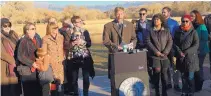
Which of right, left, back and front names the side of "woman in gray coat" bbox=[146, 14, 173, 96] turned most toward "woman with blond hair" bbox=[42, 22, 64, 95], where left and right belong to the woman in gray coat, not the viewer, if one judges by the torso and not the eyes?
right

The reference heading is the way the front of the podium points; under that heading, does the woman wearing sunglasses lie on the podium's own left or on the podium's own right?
on the podium's own right

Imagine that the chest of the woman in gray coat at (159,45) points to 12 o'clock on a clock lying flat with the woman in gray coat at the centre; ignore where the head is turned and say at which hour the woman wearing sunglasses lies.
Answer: The woman wearing sunglasses is roughly at 2 o'clock from the woman in gray coat.

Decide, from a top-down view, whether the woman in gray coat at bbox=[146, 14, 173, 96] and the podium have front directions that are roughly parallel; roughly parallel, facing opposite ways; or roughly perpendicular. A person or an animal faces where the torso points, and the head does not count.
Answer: roughly parallel

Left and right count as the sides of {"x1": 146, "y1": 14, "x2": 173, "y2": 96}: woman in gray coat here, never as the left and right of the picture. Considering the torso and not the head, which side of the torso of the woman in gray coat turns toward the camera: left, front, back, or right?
front

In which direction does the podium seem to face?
toward the camera

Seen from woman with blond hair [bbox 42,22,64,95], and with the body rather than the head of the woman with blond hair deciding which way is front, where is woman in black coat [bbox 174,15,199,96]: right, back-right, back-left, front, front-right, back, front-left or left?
front-left

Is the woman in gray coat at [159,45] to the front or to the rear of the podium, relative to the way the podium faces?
to the rear

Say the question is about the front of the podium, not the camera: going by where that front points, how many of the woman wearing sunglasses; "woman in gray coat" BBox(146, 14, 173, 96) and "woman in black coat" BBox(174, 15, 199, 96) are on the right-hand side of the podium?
1

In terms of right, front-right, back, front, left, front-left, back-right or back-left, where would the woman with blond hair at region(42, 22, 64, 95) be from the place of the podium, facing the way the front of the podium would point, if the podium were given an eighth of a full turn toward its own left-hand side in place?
back-right

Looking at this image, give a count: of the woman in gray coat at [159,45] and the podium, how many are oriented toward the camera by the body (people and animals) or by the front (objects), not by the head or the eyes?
2

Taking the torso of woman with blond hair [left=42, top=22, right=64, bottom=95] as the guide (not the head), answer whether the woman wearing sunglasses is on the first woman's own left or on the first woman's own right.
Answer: on the first woman's own right

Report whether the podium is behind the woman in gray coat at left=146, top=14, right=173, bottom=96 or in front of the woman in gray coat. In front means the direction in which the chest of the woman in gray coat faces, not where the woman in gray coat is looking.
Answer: in front
